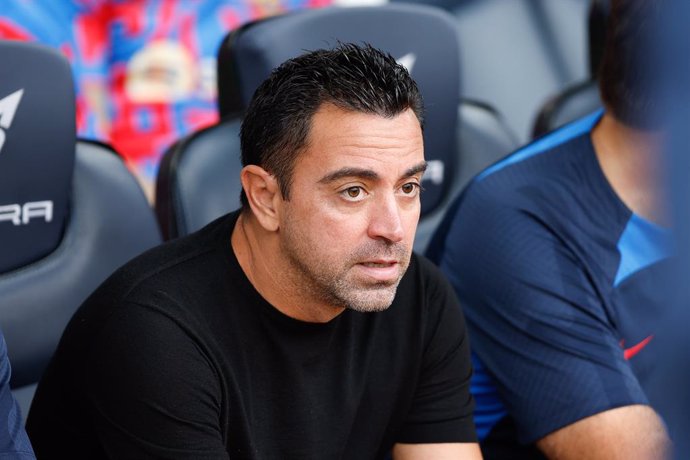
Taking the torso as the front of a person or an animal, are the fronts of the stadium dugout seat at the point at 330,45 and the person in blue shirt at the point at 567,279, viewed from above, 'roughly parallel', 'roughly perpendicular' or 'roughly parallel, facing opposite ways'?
roughly parallel

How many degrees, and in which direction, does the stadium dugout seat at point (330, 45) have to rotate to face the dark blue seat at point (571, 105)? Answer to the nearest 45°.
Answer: approximately 90° to its left

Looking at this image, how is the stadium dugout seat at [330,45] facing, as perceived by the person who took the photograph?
facing the viewer and to the right of the viewer

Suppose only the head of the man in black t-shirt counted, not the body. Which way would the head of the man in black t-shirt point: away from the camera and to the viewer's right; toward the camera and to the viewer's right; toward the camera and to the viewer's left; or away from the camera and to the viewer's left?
toward the camera and to the viewer's right

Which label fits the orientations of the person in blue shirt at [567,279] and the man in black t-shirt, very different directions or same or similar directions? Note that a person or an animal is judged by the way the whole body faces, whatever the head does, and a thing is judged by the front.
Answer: same or similar directions

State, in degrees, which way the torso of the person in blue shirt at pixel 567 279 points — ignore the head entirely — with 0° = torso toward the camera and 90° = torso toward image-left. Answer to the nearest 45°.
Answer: approximately 315°

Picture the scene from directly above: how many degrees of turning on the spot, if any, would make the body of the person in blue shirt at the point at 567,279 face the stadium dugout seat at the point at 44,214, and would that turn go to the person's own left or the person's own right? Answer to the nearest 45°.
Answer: approximately 135° to the person's own right

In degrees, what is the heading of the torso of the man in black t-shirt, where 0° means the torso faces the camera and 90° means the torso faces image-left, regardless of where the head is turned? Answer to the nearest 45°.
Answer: approximately 315°
